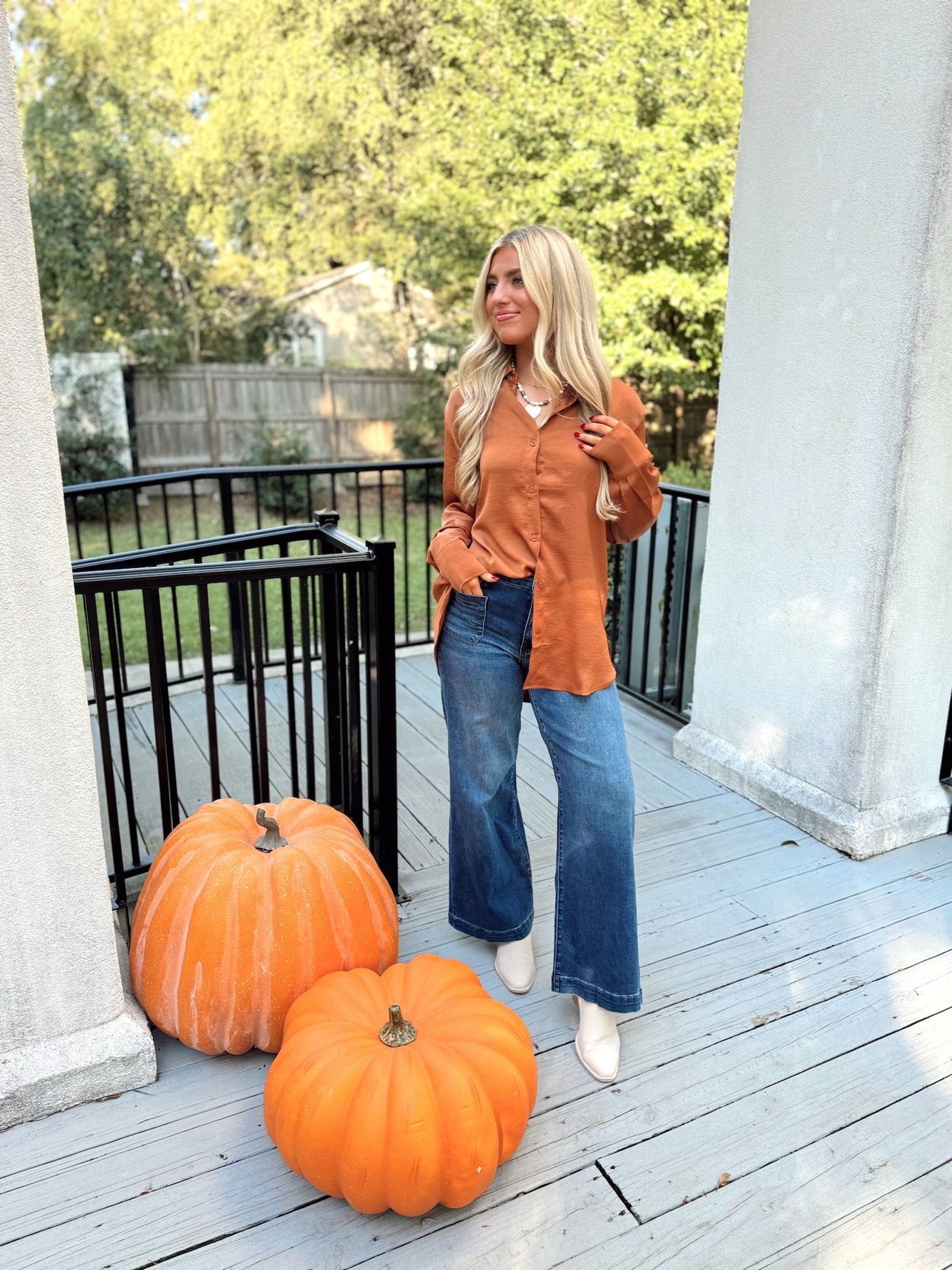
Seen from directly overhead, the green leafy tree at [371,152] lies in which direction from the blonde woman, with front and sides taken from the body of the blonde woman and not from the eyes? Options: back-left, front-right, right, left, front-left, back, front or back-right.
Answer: back

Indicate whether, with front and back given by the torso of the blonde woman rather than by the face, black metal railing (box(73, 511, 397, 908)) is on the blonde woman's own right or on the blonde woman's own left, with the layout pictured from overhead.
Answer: on the blonde woman's own right

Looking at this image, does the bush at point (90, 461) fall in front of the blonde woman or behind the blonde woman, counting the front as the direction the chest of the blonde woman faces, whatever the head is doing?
behind

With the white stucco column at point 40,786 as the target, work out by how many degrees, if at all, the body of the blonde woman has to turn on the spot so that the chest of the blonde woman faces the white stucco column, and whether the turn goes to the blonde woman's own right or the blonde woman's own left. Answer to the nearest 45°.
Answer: approximately 45° to the blonde woman's own right

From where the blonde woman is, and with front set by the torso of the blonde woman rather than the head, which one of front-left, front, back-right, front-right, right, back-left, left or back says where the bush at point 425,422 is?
back

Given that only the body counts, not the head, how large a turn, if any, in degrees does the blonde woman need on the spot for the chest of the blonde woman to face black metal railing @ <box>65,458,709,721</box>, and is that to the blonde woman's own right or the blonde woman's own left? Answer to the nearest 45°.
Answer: approximately 180°

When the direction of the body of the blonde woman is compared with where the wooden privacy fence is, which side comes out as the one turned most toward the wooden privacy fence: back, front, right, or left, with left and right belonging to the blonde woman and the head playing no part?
back

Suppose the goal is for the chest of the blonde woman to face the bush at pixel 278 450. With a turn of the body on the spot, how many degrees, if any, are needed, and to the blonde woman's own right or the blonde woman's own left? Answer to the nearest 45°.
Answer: approximately 180°

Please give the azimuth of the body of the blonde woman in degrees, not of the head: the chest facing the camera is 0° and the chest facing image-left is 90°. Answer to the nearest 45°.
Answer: approximately 0°
